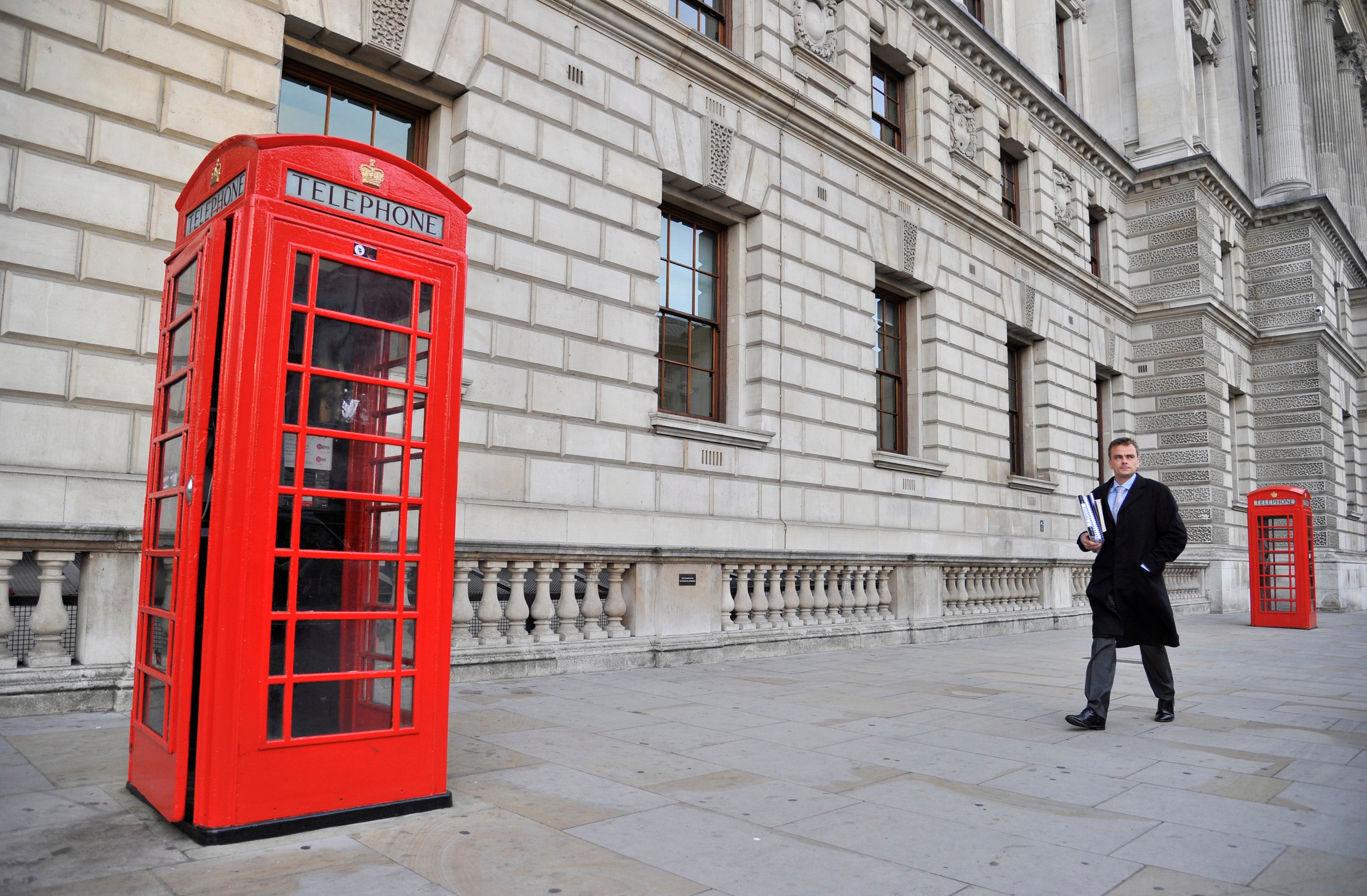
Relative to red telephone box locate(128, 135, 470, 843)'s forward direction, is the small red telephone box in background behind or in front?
behind

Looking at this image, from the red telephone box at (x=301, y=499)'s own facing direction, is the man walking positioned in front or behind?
behind

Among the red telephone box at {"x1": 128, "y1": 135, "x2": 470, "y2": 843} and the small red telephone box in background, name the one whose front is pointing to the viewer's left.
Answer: the red telephone box

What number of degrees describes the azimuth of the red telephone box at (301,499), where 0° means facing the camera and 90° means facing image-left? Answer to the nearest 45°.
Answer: approximately 90°

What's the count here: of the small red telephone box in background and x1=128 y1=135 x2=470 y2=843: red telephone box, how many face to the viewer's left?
1

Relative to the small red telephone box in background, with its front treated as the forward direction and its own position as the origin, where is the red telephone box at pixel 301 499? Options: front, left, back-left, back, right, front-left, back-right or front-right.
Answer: front

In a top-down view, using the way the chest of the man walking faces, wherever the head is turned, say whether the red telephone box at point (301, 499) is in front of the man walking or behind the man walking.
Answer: in front

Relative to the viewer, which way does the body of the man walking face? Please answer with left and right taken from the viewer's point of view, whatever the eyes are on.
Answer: facing the viewer and to the left of the viewer
